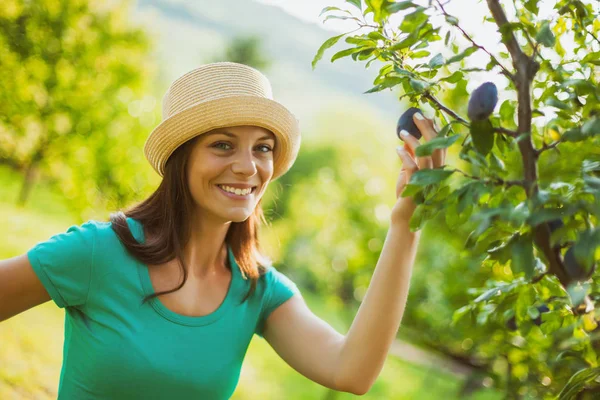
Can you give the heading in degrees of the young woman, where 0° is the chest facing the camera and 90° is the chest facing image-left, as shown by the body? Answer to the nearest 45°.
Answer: approximately 315°

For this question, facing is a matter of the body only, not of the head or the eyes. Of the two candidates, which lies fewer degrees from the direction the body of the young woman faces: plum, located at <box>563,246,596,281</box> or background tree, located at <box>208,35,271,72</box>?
the plum

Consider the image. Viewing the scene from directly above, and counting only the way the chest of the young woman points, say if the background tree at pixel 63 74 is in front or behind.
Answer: behind
